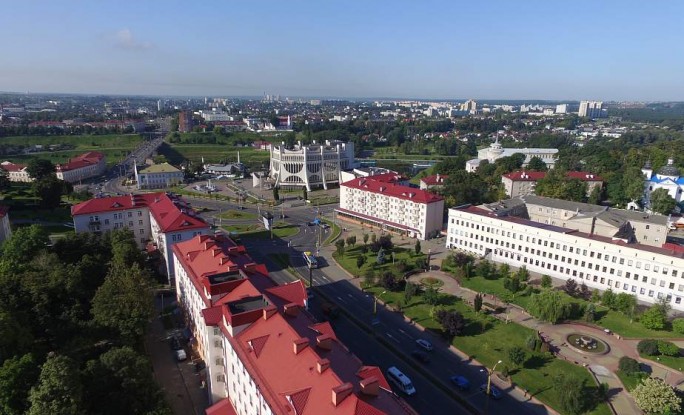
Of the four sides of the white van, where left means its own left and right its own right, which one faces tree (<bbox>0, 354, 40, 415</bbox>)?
right

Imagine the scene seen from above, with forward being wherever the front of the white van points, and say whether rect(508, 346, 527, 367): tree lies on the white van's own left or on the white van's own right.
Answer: on the white van's own left

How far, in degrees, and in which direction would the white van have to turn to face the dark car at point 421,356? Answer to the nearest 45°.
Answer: approximately 135° to its left

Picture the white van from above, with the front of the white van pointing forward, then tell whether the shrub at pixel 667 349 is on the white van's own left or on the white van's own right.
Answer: on the white van's own left

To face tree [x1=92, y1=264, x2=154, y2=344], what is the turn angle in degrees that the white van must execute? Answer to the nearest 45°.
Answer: approximately 135° to its right

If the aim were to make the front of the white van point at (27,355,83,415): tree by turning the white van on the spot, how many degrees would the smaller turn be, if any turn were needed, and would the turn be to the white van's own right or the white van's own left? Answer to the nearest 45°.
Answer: approximately 90° to the white van's own right

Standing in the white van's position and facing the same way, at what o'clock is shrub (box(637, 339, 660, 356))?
The shrub is roughly at 10 o'clock from the white van.

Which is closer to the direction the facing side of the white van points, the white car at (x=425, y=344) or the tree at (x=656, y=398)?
the tree

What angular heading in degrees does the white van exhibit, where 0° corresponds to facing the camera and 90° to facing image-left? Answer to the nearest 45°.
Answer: approximately 315°

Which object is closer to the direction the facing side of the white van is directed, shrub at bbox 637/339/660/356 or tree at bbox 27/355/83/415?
the shrub

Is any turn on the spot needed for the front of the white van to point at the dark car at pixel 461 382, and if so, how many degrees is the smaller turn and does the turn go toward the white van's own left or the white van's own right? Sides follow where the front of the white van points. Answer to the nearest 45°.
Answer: approximately 45° to the white van's own left
